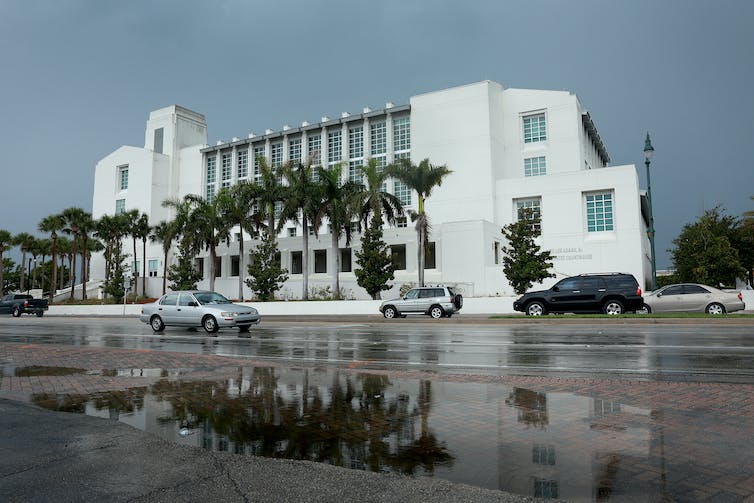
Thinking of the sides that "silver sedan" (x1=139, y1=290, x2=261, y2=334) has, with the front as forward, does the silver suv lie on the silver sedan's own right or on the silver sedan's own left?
on the silver sedan's own left

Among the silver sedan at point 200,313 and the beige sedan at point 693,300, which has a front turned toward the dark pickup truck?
the beige sedan at point 693,300

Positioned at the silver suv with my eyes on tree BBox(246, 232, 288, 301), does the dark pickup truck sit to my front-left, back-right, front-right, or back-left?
front-left

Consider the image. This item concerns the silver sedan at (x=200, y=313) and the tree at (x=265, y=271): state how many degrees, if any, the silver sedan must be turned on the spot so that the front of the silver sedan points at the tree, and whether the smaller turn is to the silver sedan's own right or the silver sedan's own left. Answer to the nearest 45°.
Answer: approximately 135° to the silver sedan's own left

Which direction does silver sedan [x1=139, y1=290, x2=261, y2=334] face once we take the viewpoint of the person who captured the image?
facing the viewer and to the right of the viewer

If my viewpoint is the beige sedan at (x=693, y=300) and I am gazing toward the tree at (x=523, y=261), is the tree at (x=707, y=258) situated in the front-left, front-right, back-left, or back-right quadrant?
front-right

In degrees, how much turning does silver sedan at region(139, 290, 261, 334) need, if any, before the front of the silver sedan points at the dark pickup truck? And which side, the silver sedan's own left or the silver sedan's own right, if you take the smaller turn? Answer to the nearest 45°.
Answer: approximately 180°

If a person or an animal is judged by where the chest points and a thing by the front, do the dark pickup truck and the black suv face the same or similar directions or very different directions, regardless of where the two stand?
same or similar directions

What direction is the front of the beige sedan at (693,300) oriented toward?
to the viewer's left
